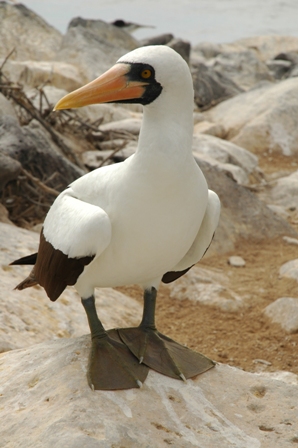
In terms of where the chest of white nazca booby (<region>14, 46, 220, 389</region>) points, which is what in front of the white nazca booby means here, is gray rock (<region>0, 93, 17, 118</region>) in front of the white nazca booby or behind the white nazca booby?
behind

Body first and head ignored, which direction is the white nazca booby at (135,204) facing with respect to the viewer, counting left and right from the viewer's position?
facing the viewer and to the right of the viewer

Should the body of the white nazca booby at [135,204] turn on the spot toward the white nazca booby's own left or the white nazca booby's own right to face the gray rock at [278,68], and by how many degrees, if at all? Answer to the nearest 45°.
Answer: approximately 135° to the white nazca booby's own left

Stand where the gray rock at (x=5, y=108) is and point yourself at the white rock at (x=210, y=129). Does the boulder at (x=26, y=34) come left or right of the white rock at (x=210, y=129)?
left

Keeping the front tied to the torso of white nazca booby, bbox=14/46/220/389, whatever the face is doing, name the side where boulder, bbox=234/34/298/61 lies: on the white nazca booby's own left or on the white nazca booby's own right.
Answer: on the white nazca booby's own left

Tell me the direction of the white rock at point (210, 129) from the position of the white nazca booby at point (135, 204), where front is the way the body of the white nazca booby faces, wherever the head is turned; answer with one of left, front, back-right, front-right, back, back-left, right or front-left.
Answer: back-left

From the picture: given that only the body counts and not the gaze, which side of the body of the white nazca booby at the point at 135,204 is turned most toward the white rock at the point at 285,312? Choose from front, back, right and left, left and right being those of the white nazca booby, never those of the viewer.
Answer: left

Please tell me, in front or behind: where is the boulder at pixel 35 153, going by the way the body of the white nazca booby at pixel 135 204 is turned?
behind

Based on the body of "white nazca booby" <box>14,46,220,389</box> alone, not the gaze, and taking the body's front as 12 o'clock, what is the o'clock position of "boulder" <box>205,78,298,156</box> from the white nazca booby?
The boulder is roughly at 8 o'clock from the white nazca booby.

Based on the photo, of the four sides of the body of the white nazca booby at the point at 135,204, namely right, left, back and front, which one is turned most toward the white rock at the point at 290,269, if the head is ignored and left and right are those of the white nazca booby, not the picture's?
left

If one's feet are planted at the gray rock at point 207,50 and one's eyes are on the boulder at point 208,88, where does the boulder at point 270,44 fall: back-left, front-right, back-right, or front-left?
back-left
